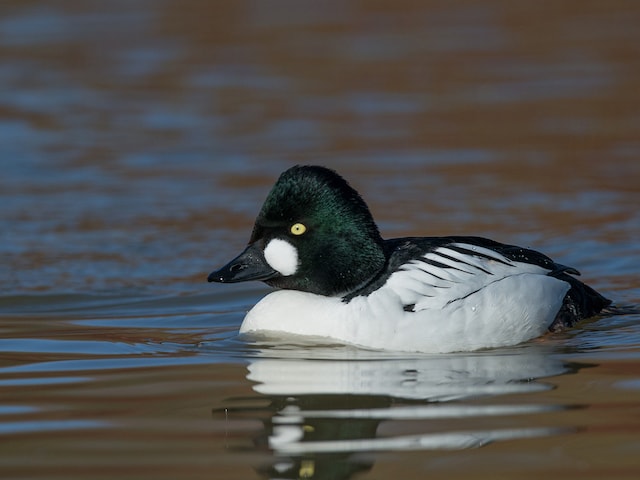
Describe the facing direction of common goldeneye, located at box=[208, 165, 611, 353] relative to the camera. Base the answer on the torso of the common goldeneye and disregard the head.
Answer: to the viewer's left
